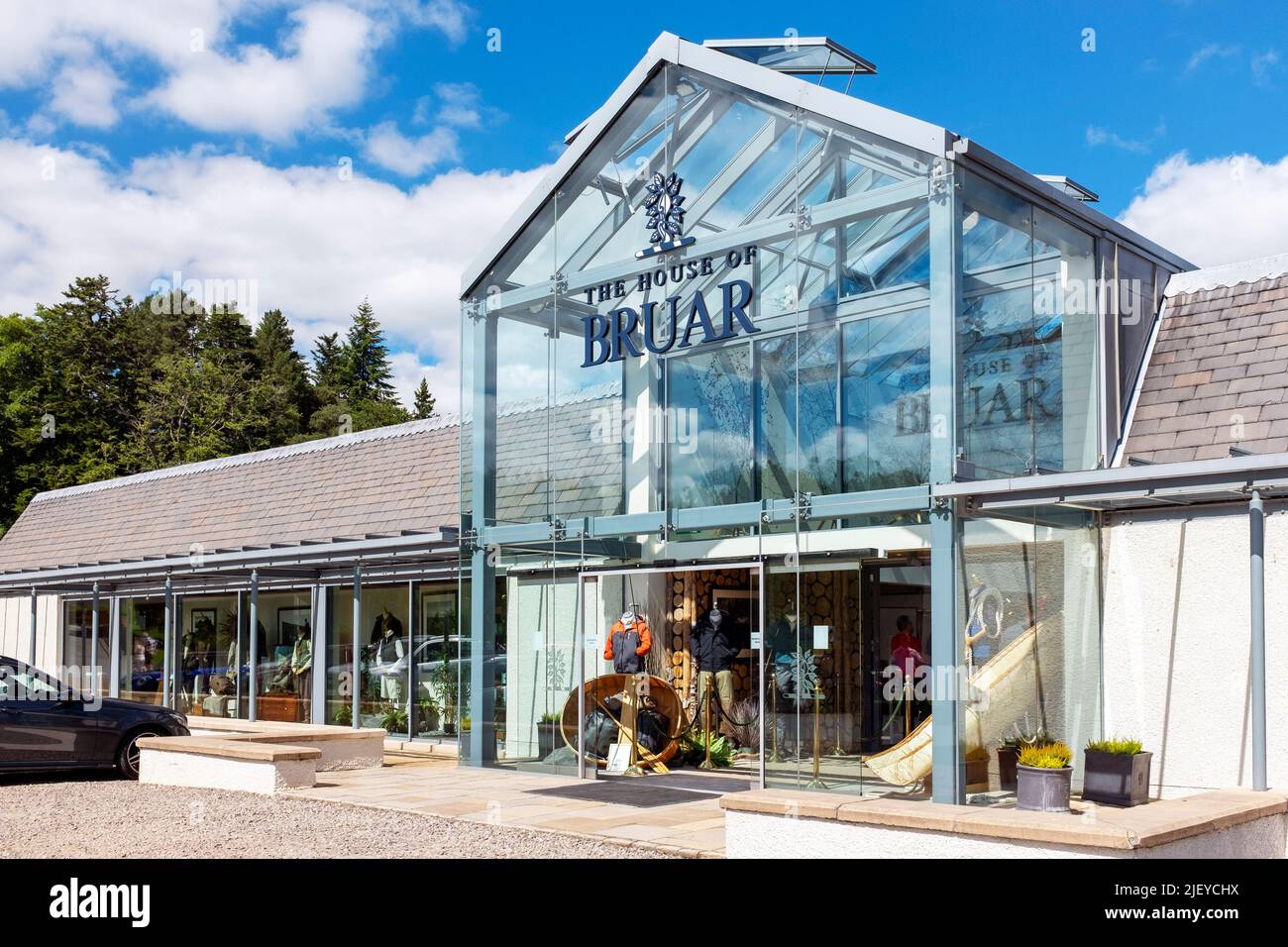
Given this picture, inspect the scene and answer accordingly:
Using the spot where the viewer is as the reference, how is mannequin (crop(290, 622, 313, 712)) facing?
facing the viewer and to the left of the viewer

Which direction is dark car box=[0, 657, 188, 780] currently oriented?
to the viewer's right

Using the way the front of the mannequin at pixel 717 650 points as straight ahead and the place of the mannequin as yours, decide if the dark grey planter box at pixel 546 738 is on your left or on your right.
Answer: on your right

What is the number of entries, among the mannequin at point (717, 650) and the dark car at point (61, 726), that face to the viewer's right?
1

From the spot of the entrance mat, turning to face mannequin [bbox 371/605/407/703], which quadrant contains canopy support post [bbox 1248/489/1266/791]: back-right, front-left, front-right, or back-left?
back-right

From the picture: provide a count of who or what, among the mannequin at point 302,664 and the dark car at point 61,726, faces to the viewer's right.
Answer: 1

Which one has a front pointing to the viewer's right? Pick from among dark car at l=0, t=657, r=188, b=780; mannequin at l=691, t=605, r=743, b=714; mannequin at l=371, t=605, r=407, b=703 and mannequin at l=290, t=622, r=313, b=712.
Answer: the dark car

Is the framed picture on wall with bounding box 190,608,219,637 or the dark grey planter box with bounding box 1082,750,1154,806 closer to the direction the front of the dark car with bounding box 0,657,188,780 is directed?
the dark grey planter box
